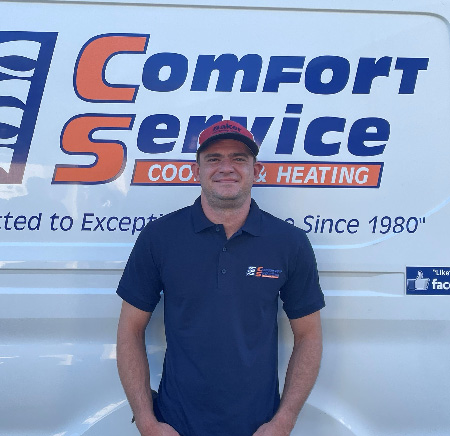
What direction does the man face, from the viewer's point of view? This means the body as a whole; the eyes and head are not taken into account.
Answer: toward the camera

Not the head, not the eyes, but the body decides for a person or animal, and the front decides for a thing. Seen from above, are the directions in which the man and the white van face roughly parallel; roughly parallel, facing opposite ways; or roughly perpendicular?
roughly perpendicular
